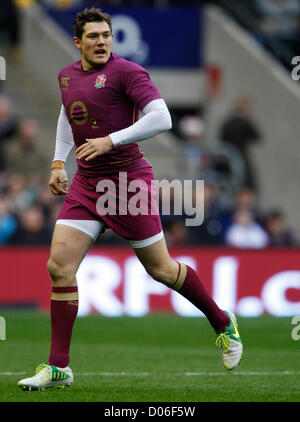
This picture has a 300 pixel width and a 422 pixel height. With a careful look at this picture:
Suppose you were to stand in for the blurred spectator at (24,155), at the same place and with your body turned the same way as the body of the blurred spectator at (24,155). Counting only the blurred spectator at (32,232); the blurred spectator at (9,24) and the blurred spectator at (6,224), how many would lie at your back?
1

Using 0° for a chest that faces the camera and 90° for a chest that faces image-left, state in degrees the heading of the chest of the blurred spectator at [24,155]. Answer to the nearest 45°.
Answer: approximately 0°

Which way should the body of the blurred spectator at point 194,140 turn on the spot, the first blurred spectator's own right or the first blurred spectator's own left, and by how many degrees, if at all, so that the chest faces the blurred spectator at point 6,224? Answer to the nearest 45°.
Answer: approximately 45° to the first blurred spectator's own right

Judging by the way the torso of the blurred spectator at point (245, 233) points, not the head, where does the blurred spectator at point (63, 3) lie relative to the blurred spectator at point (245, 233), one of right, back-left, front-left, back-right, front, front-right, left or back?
back-right

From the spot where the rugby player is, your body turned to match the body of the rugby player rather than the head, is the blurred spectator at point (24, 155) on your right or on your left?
on your right

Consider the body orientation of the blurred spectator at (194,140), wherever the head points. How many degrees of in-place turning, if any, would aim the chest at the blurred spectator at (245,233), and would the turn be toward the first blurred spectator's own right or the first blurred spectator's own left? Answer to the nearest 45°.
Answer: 0° — they already face them

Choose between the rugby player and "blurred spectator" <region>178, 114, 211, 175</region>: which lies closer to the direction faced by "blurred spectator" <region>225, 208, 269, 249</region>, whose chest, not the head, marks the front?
the rugby player

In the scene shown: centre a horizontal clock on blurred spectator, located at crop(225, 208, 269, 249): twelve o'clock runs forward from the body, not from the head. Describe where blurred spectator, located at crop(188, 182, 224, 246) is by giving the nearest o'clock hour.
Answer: blurred spectator, located at crop(188, 182, 224, 246) is roughly at 2 o'clock from blurred spectator, located at crop(225, 208, 269, 249).
